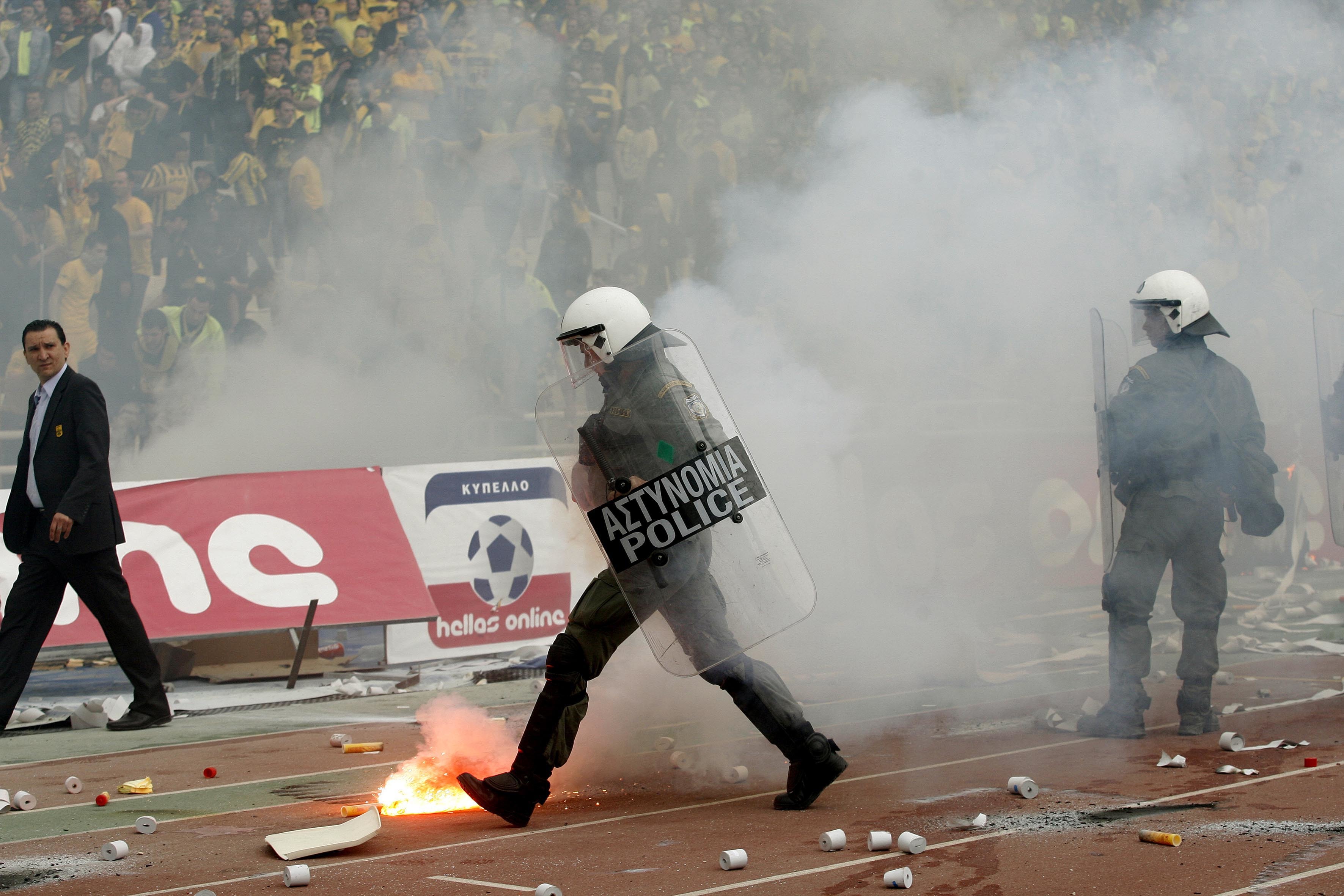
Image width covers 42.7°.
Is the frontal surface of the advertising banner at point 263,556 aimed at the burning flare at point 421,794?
yes

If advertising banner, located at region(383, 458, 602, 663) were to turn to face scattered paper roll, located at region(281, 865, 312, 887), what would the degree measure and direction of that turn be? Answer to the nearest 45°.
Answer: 0° — it already faces it

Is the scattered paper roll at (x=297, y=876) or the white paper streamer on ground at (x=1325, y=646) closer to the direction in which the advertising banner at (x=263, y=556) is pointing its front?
the scattered paper roll

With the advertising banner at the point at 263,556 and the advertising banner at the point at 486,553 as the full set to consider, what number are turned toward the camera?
2

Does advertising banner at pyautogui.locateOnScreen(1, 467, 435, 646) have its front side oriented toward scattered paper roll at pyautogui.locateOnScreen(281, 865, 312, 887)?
yes

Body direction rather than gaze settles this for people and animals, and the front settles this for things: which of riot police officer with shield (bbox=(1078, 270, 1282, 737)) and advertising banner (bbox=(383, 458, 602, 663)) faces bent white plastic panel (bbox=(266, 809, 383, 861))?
the advertising banner

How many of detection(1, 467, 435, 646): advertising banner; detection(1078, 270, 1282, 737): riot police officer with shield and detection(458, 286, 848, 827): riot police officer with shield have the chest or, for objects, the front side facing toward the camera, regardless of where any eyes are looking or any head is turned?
1

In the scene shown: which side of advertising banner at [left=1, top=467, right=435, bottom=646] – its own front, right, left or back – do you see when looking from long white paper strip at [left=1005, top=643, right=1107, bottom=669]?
left

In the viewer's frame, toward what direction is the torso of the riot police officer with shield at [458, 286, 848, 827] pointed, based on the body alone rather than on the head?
to the viewer's left

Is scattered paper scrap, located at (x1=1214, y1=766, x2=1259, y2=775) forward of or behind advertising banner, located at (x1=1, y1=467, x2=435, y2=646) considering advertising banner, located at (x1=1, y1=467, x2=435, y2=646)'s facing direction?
forward

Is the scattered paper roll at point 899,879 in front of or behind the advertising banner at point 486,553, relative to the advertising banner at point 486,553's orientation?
in front

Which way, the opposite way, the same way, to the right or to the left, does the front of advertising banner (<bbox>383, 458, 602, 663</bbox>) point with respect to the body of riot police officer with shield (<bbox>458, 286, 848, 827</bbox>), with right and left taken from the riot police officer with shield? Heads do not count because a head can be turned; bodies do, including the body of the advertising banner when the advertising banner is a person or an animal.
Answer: to the left

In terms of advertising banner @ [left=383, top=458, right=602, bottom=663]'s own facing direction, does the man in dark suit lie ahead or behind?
ahead
